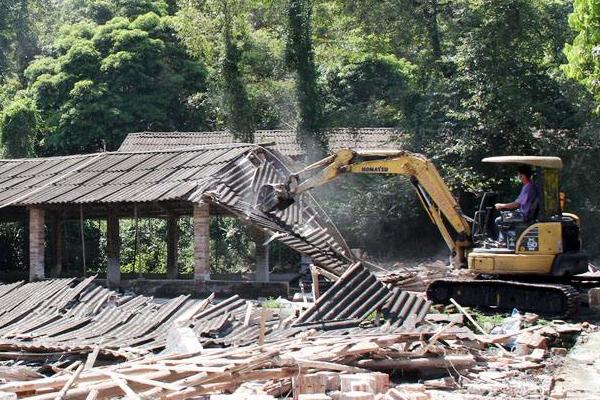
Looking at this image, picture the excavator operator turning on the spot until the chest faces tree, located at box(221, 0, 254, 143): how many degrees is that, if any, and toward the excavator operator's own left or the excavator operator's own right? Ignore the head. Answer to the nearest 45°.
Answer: approximately 45° to the excavator operator's own right

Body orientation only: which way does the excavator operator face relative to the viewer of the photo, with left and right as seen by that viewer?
facing to the left of the viewer

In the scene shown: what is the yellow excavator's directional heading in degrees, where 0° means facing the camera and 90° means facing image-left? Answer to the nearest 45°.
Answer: approximately 90°

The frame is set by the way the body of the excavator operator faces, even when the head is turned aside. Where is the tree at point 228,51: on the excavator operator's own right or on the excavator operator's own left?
on the excavator operator's own right

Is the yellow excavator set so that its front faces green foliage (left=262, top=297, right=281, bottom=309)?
yes

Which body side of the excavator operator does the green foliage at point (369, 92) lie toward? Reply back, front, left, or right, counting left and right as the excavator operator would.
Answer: right

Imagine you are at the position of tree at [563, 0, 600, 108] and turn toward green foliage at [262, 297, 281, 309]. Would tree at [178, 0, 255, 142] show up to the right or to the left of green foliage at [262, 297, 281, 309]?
right

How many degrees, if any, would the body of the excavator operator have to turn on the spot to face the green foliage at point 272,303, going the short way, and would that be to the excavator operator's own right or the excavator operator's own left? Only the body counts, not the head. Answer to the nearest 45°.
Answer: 0° — they already face it

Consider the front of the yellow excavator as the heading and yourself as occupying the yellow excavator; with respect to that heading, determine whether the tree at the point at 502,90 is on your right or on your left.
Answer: on your right

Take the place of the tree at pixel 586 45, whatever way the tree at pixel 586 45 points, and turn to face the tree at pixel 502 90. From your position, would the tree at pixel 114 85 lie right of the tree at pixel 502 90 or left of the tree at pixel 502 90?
left

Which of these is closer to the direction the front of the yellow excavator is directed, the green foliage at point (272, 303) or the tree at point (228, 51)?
the green foliage

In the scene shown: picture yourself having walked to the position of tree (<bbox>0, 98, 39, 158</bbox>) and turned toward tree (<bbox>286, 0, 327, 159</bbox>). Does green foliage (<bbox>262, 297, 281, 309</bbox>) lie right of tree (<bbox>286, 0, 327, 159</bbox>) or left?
right

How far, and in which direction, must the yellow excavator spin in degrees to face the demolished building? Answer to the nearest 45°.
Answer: approximately 45° to its right
